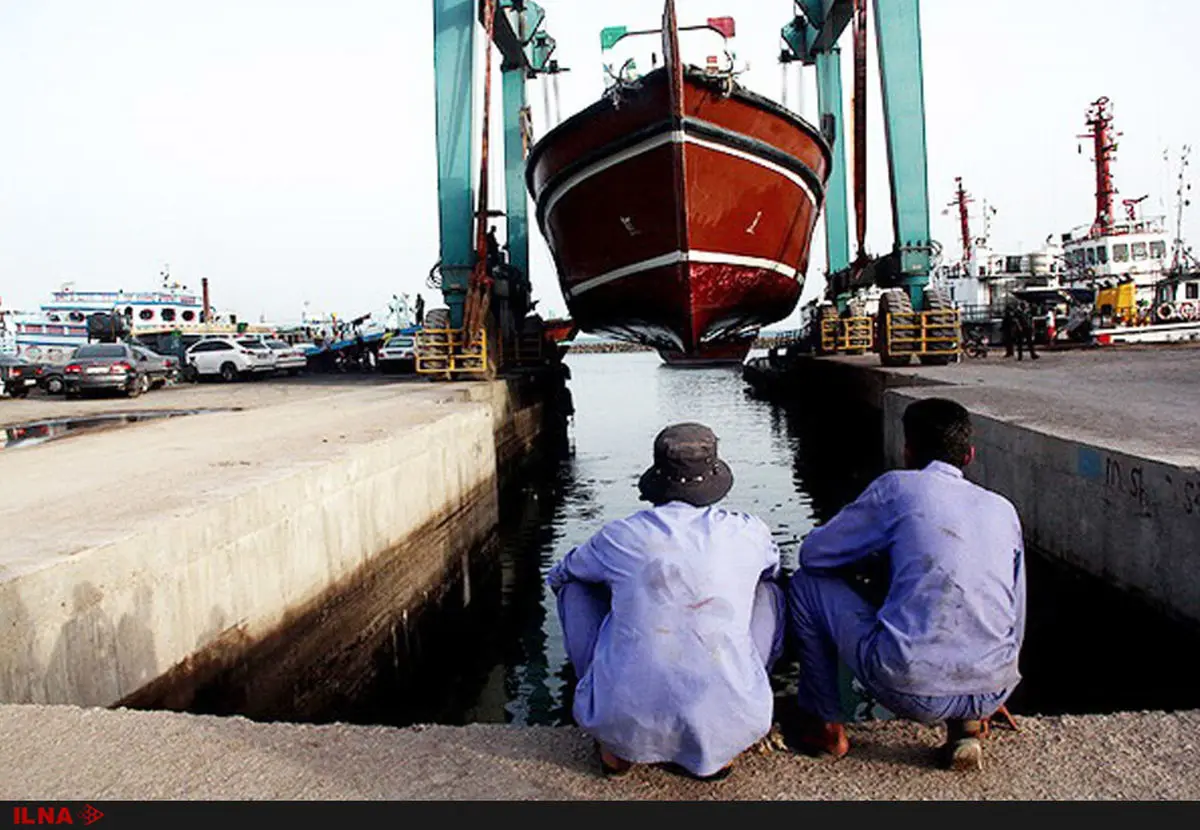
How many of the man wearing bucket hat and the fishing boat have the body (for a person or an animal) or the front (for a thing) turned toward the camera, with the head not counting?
1

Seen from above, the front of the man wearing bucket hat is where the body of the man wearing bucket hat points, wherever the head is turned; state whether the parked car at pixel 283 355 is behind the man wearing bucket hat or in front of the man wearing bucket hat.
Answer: in front

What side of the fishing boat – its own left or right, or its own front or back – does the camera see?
front

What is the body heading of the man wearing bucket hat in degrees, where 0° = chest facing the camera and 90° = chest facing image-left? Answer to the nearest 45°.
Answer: approximately 180°

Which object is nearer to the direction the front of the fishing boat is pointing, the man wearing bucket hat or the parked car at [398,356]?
the man wearing bucket hat

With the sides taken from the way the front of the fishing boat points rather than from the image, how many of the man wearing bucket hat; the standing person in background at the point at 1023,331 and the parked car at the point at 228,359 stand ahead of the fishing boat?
1

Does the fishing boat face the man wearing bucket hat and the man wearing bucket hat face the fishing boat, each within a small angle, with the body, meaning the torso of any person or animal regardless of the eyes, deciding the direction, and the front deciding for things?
yes

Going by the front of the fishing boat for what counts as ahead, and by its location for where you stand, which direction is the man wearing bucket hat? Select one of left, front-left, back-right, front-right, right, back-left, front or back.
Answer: front

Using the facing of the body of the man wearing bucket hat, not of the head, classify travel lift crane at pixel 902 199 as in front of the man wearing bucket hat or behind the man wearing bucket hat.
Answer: in front

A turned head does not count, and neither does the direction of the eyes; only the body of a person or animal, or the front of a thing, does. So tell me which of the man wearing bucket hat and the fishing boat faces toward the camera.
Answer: the fishing boat

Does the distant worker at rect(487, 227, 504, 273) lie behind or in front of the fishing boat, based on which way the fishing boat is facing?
behind

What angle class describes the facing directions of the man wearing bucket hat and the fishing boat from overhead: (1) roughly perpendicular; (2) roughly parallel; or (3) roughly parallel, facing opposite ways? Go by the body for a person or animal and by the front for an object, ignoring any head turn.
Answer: roughly parallel, facing opposite ways

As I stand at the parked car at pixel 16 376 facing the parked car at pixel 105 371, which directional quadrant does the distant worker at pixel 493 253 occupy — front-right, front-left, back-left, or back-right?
front-left
